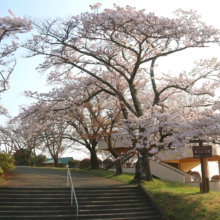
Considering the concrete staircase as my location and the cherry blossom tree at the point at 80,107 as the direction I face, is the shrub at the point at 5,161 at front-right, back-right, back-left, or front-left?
front-left

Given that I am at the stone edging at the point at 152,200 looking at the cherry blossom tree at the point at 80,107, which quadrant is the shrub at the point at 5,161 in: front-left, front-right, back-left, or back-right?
front-left

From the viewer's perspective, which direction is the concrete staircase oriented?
toward the camera

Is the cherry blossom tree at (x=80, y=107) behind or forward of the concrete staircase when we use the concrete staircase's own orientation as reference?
behind

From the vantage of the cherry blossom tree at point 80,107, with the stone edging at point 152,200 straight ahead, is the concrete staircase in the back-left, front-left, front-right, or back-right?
front-right

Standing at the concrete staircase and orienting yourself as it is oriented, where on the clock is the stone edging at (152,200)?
The stone edging is roughly at 9 o'clock from the concrete staircase.

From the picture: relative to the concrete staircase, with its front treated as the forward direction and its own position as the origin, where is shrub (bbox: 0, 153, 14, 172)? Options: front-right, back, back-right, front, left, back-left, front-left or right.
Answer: back-right
